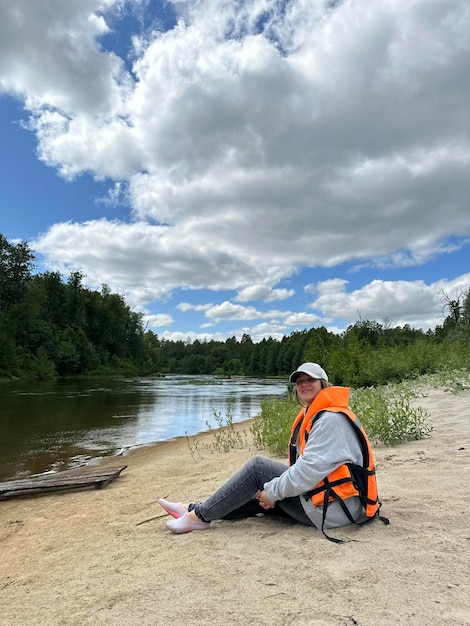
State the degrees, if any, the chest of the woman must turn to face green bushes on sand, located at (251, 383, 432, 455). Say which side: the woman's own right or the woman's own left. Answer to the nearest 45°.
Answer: approximately 90° to the woman's own right

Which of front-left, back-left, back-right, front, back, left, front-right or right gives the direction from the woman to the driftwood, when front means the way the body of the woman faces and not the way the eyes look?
front-right

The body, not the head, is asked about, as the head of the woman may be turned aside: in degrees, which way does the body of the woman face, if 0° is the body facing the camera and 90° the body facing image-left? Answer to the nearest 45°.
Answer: approximately 90°

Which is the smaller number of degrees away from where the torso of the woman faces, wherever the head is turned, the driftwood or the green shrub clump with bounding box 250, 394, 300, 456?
the driftwood

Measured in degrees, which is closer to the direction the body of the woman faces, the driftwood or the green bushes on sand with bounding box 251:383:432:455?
the driftwood

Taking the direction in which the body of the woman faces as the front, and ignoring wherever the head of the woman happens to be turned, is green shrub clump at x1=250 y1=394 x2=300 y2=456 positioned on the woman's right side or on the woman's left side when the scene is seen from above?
on the woman's right side
